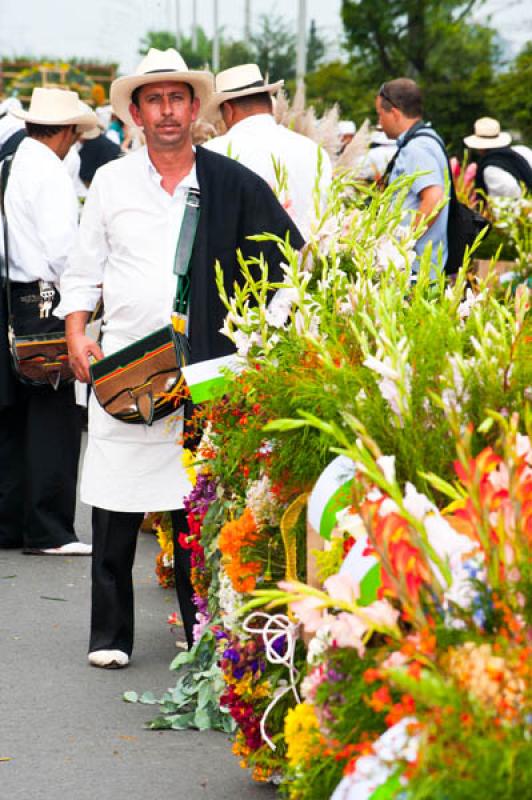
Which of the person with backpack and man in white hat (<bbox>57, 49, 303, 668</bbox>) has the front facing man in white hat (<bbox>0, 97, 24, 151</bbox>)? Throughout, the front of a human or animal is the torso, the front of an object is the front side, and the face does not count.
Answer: the person with backpack

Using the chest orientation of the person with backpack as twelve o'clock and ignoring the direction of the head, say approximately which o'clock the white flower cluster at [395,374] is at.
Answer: The white flower cluster is roughly at 9 o'clock from the person with backpack.

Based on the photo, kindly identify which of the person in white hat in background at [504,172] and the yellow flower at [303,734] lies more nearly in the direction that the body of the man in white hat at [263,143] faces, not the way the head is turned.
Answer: the person in white hat in background

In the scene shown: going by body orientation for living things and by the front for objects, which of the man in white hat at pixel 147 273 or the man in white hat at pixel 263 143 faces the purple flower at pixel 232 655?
the man in white hat at pixel 147 273

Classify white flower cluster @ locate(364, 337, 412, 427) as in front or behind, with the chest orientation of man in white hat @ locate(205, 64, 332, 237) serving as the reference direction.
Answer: behind

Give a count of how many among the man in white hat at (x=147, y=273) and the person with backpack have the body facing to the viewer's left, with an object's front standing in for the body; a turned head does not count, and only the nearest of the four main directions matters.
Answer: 1

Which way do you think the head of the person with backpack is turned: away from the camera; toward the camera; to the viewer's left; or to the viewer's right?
to the viewer's left

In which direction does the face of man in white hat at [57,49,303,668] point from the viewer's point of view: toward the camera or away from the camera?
toward the camera

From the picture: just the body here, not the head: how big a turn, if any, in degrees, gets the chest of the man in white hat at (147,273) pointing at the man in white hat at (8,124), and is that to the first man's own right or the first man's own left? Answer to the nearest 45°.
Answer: approximately 180°

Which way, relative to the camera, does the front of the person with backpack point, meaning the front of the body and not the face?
to the viewer's left

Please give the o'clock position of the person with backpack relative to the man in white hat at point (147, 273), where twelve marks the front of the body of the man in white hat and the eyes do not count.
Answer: The person with backpack is roughly at 7 o'clock from the man in white hat.

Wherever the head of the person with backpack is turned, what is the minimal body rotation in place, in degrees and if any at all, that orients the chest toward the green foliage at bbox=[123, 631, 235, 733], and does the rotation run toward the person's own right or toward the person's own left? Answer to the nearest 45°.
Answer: approximately 90° to the person's own left

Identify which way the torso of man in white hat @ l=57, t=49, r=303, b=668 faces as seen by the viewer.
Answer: toward the camera

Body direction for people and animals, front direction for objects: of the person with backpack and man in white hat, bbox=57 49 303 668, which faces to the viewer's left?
the person with backpack

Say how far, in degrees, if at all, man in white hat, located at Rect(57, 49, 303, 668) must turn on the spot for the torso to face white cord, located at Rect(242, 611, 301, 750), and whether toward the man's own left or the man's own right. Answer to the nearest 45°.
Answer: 0° — they already face it

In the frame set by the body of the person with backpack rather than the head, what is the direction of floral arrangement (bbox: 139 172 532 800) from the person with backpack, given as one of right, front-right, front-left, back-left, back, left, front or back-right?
left

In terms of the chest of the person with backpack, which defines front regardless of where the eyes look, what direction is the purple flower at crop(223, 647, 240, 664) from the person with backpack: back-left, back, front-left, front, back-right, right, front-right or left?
left

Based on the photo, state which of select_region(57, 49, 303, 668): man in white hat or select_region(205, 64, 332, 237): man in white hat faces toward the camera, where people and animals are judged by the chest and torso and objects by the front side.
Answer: select_region(57, 49, 303, 668): man in white hat

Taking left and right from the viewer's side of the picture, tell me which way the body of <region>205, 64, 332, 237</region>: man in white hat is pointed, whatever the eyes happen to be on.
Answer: facing away from the viewer and to the left of the viewer
